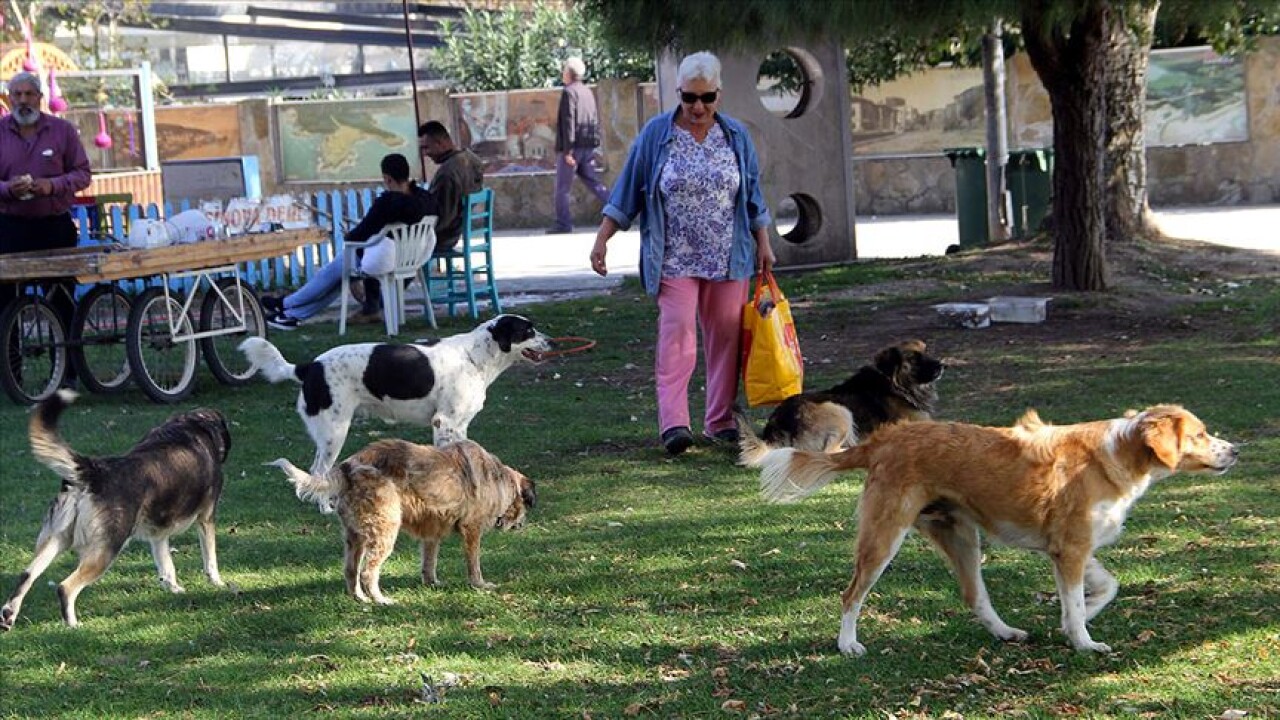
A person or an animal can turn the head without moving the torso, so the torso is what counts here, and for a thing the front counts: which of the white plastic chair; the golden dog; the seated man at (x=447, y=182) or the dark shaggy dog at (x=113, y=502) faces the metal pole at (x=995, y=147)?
the dark shaggy dog

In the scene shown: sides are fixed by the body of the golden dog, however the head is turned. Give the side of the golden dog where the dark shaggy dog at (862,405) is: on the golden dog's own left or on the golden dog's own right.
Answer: on the golden dog's own left

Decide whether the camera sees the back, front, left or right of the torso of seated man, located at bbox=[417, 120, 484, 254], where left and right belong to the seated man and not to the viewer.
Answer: left

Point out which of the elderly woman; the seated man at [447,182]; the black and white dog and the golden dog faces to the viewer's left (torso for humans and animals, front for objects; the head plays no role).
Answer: the seated man

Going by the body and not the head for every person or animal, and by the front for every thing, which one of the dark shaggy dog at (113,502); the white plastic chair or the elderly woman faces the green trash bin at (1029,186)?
the dark shaggy dog

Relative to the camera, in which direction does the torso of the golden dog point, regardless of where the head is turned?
to the viewer's right

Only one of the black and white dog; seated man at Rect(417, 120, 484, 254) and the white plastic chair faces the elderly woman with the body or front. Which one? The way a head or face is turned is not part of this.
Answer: the black and white dog

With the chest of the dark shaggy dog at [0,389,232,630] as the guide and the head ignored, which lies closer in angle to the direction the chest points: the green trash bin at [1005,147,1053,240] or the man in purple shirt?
the green trash bin

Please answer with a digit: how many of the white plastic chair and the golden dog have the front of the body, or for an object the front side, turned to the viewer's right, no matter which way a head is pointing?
1

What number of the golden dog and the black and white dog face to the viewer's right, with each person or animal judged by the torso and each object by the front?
2
